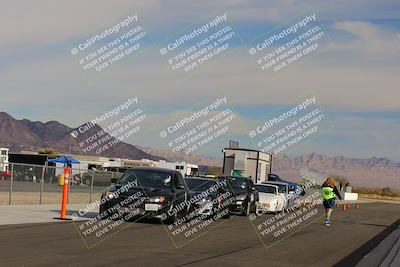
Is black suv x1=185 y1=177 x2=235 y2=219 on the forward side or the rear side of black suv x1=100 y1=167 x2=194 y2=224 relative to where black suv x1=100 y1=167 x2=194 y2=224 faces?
on the rear side

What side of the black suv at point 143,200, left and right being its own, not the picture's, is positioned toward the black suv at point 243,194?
back

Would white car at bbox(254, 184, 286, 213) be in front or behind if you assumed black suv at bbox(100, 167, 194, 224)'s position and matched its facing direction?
behind

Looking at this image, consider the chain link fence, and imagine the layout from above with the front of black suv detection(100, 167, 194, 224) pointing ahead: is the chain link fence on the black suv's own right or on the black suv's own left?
on the black suv's own right

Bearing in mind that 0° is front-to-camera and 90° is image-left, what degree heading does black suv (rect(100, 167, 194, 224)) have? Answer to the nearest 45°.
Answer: approximately 45°
